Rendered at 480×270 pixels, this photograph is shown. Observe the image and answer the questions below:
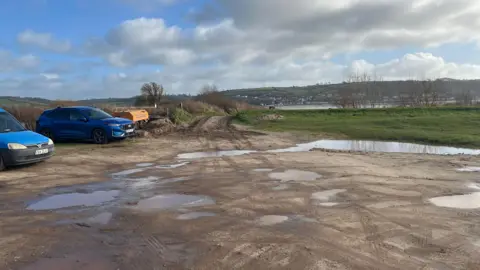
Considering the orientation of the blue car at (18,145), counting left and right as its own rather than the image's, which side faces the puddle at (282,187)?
front

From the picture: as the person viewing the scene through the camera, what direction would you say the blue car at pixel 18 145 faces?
facing the viewer and to the right of the viewer

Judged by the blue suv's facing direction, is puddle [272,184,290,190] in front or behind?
in front

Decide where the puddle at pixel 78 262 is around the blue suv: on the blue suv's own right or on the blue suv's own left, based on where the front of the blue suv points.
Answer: on the blue suv's own right

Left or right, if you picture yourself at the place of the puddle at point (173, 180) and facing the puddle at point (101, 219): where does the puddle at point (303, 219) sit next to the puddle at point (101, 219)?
left

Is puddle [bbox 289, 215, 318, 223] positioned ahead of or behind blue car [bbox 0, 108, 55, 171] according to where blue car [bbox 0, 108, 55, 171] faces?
ahead

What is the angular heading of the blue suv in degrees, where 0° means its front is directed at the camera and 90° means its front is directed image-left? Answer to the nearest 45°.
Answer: approximately 315°

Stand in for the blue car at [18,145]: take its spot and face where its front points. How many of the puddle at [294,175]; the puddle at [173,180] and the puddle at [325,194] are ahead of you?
3

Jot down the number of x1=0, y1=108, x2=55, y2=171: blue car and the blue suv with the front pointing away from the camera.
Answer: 0

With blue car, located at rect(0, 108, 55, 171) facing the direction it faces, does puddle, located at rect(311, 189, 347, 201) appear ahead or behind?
ahead

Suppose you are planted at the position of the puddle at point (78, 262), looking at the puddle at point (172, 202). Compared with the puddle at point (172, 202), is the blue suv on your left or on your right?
left

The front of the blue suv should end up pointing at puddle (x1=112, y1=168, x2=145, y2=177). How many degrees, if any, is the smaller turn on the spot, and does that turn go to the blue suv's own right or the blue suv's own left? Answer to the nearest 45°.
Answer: approximately 45° to the blue suv's own right

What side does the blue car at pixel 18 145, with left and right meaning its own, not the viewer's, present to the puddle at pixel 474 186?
front

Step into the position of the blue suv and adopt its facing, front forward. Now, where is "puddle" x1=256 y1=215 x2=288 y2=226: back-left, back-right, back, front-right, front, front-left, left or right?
front-right

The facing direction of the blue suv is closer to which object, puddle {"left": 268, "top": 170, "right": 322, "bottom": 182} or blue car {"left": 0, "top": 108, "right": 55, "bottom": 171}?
the puddle

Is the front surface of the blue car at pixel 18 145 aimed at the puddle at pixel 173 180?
yes

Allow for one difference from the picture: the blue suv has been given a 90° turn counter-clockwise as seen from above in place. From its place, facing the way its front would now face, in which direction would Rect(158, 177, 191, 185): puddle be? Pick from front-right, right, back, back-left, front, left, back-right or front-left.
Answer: back-right
